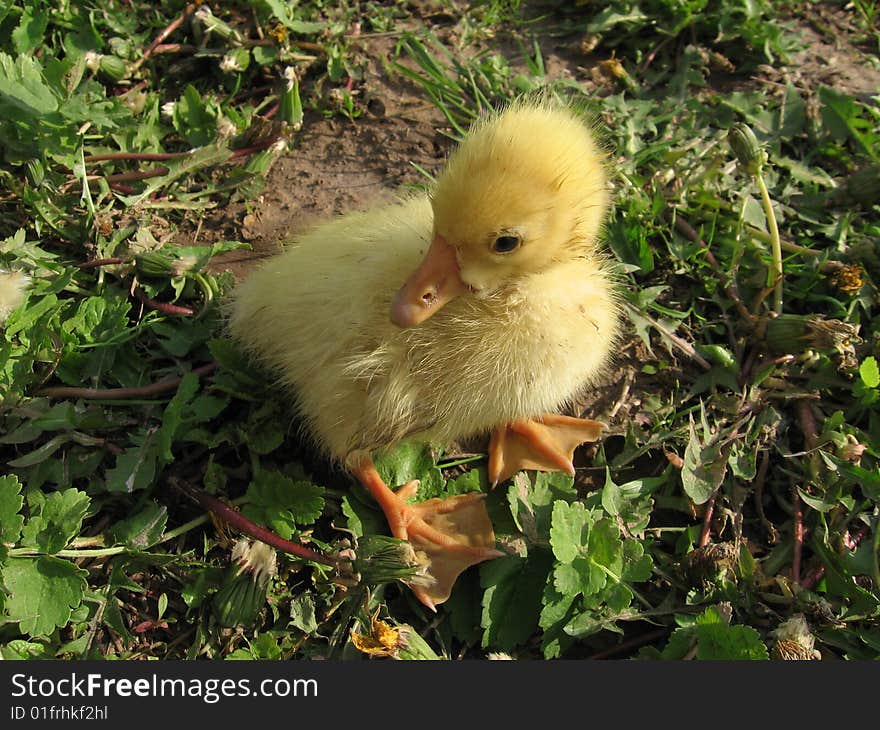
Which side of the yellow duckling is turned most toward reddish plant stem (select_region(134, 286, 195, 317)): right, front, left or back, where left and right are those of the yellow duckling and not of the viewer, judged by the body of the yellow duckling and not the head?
back

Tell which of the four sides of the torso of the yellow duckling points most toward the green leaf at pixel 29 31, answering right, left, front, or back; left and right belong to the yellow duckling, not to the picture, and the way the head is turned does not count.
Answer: back

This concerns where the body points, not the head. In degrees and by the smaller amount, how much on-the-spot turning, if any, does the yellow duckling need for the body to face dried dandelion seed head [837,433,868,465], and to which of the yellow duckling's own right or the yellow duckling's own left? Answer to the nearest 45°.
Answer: approximately 45° to the yellow duckling's own left

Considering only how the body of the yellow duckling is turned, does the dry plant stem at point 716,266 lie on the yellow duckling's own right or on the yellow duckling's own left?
on the yellow duckling's own left

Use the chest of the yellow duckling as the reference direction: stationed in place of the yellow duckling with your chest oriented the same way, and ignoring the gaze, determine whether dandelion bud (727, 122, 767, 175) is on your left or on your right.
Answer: on your left

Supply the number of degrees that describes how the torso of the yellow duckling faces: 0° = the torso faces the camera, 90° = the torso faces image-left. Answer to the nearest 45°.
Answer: approximately 315°

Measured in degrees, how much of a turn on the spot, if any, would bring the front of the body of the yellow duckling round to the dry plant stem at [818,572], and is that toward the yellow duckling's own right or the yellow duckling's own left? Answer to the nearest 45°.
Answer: approximately 45° to the yellow duckling's own left
